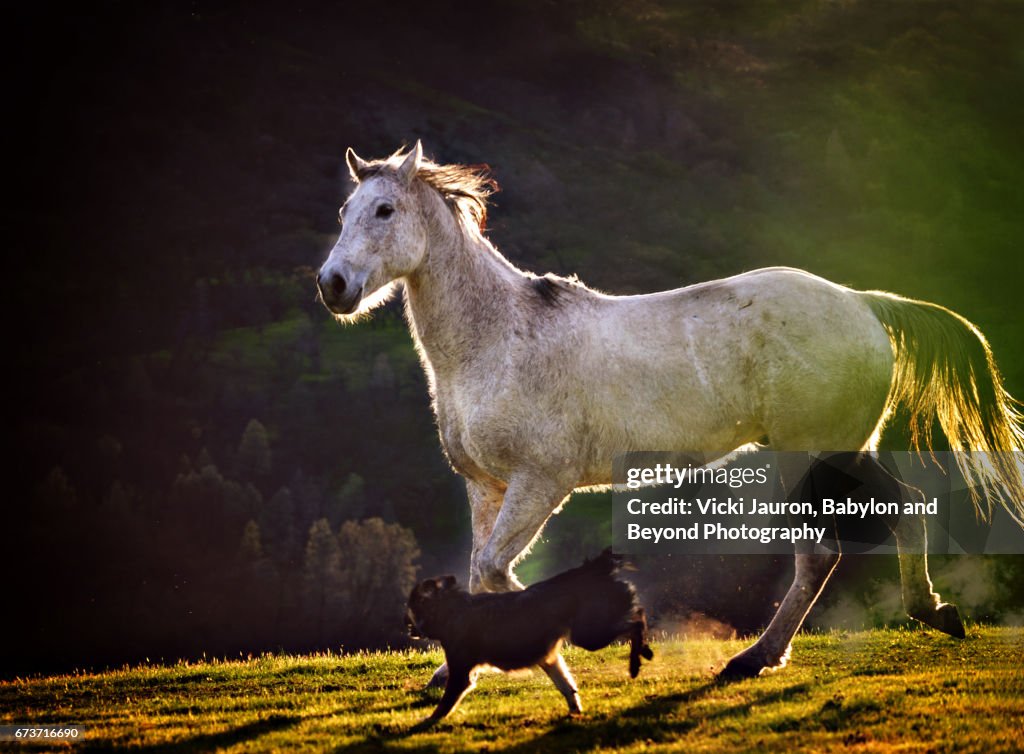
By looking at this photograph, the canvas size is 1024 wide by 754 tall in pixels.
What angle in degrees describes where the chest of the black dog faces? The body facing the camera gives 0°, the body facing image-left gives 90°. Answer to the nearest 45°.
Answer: approximately 90°

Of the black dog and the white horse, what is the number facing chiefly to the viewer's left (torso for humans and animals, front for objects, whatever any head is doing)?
2

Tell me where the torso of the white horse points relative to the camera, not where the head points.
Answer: to the viewer's left
